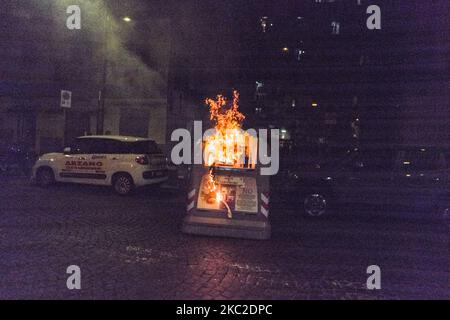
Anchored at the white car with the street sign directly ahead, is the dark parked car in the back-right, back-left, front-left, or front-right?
back-right

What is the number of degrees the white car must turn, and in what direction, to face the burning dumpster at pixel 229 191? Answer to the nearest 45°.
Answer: approximately 135° to its left

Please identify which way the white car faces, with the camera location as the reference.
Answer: facing away from the viewer and to the left of the viewer

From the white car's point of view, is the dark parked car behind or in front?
behind
